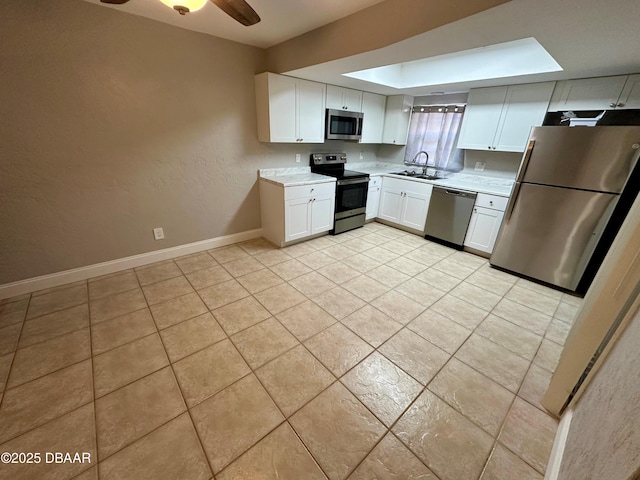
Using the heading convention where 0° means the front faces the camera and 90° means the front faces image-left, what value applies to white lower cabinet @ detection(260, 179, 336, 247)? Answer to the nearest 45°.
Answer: approximately 315°

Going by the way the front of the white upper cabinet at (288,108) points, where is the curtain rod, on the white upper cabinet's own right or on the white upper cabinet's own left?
on the white upper cabinet's own left

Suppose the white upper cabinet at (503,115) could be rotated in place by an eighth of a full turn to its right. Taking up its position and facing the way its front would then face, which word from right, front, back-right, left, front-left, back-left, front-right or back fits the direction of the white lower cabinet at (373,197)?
front

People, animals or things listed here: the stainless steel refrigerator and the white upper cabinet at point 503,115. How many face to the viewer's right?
0

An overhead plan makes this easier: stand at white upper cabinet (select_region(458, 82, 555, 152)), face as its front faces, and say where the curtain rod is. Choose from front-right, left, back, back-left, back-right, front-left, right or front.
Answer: right

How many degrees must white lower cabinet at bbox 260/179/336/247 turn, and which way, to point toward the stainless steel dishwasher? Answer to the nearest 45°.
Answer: approximately 45° to its left

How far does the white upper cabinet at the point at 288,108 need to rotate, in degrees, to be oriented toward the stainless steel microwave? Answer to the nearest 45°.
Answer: approximately 90° to its left

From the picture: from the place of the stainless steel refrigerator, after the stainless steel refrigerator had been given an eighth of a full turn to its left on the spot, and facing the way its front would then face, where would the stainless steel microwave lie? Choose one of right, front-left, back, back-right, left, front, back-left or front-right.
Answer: right

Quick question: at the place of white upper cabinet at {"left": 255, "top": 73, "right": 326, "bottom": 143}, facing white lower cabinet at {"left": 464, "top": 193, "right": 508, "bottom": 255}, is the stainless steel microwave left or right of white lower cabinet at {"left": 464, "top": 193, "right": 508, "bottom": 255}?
left

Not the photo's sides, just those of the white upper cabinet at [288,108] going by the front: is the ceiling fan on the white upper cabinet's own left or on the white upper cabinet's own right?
on the white upper cabinet's own right

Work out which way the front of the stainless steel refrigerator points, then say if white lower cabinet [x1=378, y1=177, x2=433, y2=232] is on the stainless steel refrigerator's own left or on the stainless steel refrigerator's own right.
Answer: on the stainless steel refrigerator's own right

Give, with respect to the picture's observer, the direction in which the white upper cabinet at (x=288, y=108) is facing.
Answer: facing the viewer and to the right of the viewer

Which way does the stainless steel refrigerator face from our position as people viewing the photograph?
facing the viewer and to the left of the viewer

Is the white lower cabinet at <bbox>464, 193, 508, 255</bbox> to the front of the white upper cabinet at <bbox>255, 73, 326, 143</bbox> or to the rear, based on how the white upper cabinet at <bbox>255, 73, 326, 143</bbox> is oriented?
to the front
